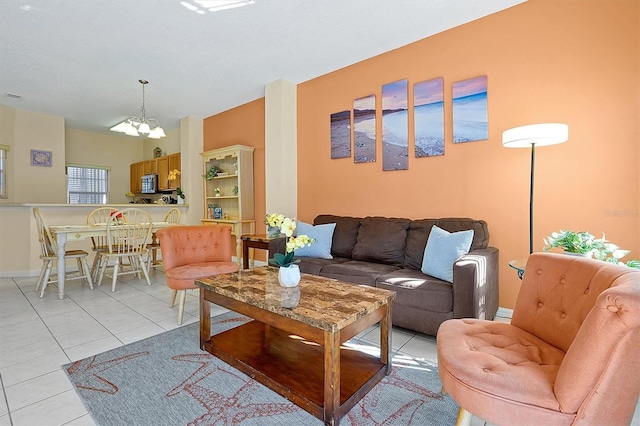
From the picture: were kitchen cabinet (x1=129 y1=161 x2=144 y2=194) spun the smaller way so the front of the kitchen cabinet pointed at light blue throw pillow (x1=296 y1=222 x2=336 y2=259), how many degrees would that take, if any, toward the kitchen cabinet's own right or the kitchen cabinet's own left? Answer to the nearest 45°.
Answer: approximately 45° to the kitchen cabinet's own left

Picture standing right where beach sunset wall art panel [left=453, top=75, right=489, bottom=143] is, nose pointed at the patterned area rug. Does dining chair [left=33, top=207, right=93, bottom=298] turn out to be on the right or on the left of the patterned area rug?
right

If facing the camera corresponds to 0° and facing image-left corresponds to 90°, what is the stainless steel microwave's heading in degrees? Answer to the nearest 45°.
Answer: approximately 45°

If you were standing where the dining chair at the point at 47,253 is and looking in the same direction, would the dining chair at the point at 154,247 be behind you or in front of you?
in front

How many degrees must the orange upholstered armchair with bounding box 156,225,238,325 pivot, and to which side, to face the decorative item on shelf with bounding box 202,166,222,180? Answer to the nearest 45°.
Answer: approximately 135° to its left

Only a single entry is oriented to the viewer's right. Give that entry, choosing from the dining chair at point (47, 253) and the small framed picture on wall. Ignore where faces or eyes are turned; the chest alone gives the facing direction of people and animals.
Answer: the dining chair

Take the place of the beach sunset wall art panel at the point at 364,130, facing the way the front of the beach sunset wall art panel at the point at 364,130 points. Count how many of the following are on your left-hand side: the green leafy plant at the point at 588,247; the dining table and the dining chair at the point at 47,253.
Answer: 1

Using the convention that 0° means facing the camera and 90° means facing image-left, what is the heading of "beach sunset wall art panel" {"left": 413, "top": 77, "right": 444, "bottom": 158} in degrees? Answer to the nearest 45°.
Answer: approximately 45°

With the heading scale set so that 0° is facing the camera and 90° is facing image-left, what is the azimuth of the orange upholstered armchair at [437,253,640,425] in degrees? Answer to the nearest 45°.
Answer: approximately 45°
